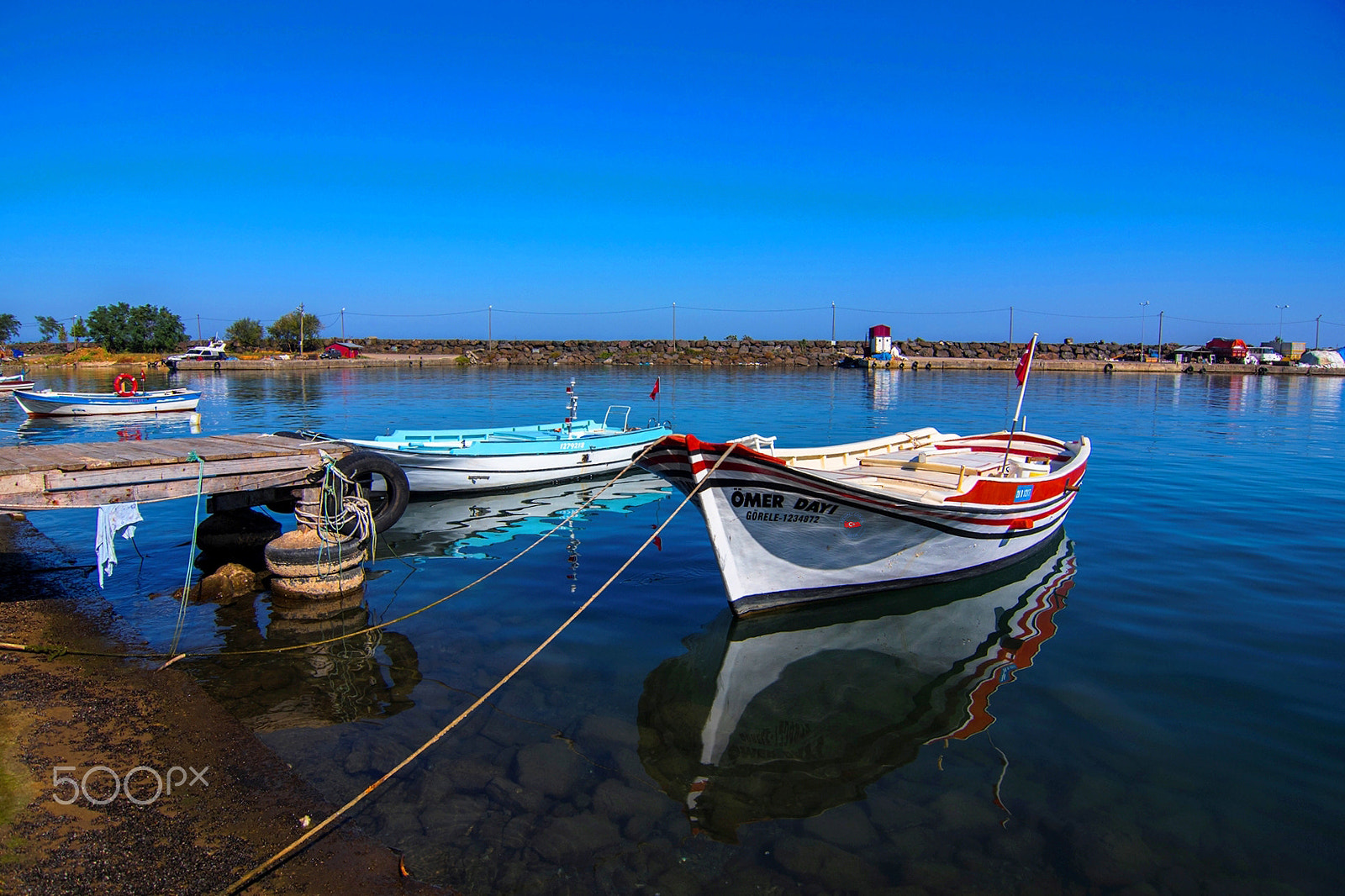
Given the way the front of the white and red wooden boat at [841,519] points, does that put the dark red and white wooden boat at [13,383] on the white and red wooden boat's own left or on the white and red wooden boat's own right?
on the white and red wooden boat's own right

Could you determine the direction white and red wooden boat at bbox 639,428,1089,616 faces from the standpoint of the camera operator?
facing the viewer and to the left of the viewer

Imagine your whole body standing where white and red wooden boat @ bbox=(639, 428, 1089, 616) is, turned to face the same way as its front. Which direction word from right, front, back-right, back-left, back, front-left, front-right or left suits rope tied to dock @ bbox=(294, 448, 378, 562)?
front-right

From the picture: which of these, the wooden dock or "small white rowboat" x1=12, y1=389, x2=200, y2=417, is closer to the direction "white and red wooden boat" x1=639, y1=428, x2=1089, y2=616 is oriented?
the wooden dock

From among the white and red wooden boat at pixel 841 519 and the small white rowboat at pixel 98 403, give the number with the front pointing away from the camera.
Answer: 0

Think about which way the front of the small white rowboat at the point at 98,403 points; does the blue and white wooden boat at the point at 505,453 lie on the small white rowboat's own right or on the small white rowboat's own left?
on the small white rowboat's own left

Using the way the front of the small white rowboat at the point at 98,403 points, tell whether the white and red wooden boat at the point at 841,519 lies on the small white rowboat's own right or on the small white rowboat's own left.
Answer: on the small white rowboat's own left

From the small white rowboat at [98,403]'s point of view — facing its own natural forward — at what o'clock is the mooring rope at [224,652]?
The mooring rope is roughly at 9 o'clock from the small white rowboat.

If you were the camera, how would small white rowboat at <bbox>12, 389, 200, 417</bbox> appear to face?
facing to the left of the viewer

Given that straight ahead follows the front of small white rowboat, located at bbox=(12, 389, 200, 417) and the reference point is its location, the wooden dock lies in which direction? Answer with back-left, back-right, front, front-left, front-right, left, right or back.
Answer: left

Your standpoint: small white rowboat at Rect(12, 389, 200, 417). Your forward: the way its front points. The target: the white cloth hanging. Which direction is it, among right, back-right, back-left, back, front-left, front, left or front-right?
left
